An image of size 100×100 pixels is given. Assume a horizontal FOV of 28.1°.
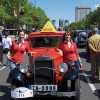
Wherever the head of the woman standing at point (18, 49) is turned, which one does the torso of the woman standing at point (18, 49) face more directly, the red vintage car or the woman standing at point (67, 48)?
the red vintage car

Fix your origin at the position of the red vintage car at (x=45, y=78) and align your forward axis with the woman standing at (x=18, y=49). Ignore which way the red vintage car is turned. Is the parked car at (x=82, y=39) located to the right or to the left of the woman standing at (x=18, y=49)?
right

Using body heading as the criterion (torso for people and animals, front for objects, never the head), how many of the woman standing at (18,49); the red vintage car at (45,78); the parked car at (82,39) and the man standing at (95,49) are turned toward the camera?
3

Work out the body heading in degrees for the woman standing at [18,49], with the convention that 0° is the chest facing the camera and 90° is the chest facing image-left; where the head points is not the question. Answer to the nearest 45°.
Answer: approximately 0°
